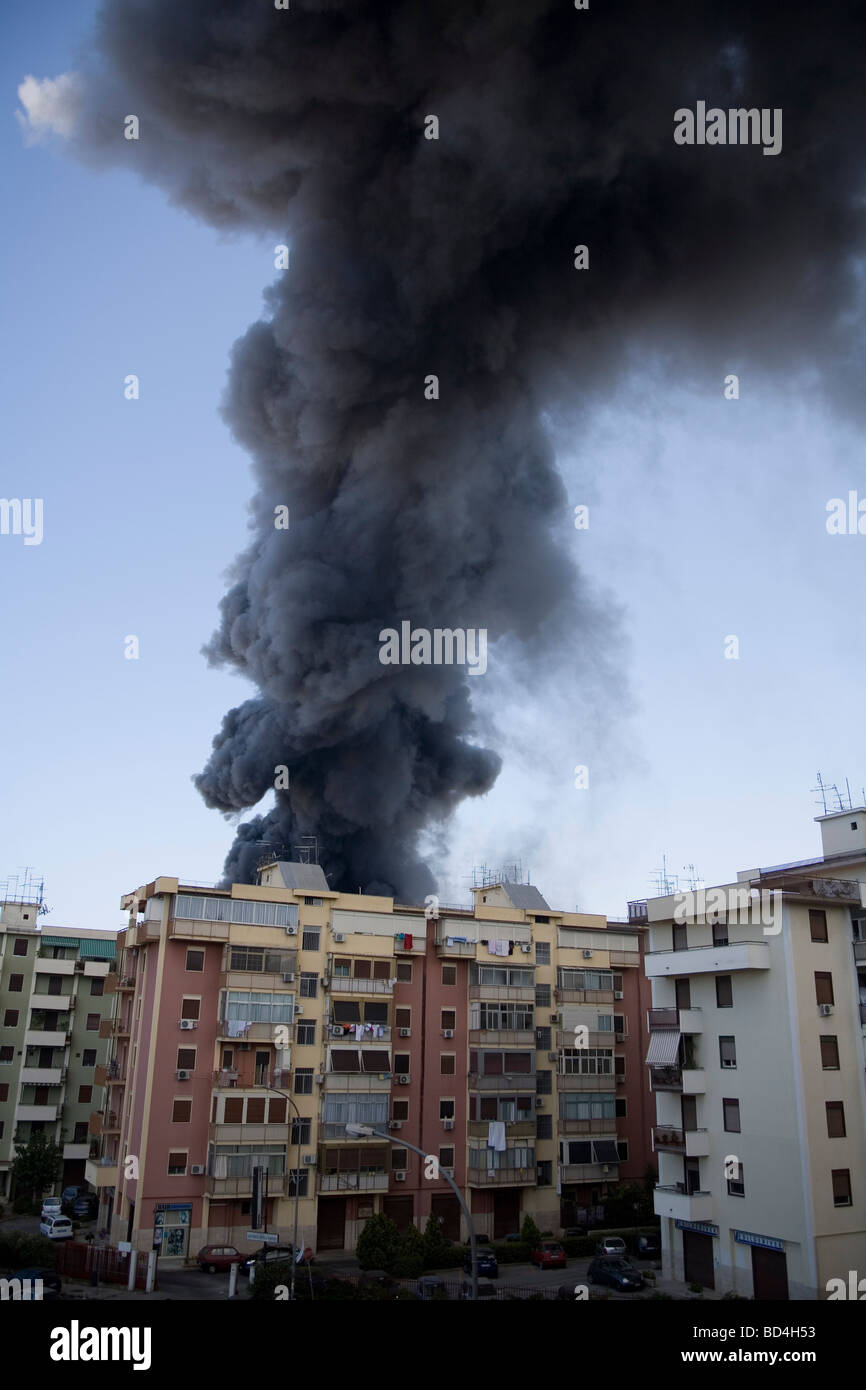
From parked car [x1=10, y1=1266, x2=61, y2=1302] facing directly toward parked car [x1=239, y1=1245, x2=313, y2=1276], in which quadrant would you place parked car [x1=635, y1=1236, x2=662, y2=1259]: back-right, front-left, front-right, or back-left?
front-right

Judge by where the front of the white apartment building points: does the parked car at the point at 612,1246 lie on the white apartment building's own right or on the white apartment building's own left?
on the white apartment building's own right

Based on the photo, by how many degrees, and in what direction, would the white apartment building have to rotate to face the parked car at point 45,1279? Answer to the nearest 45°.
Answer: approximately 45° to its right

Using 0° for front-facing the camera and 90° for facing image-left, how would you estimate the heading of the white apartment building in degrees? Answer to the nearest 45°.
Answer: approximately 45°

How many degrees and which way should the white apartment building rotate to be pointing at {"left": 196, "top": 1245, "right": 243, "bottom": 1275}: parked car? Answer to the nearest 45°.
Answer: approximately 45° to its right

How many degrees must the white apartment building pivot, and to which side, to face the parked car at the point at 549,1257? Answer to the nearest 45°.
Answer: approximately 90° to its right

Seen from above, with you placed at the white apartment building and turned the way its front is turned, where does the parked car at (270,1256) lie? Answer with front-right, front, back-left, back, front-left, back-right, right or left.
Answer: front-right
